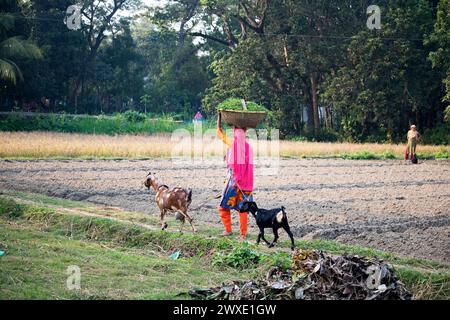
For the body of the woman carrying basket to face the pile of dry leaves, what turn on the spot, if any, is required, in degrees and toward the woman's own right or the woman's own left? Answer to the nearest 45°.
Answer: approximately 135° to the woman's own left

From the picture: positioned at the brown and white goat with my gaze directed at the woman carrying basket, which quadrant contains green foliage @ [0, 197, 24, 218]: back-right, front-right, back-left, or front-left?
back-left

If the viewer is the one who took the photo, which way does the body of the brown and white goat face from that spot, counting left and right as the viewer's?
facing away from the viewer and to the left of the viewer

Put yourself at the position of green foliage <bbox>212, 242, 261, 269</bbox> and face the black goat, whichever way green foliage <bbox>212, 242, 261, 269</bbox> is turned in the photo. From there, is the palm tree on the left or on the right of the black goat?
left

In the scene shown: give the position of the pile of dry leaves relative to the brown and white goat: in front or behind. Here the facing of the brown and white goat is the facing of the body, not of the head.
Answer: behind

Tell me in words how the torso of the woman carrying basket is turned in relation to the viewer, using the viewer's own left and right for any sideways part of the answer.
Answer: facing away from the viewer and to the left of the viewer

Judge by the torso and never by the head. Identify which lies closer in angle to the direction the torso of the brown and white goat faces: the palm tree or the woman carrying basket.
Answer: the palm tree
